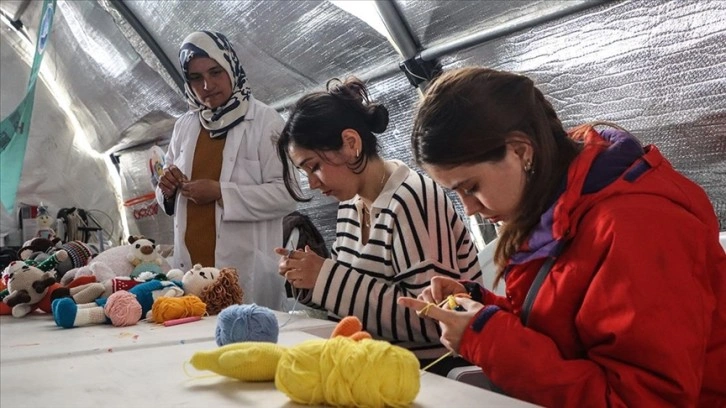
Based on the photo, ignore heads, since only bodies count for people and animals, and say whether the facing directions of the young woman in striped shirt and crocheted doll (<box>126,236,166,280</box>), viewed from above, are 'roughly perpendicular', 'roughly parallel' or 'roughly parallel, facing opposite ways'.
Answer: roughly perpendicular

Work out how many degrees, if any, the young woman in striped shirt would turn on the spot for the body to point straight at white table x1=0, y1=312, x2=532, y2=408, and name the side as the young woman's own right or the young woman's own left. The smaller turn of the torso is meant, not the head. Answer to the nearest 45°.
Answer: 0° — they already face it

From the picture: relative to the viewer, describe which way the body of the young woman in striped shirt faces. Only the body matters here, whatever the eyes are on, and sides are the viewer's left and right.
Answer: facing the viewer and to the left of the viewer

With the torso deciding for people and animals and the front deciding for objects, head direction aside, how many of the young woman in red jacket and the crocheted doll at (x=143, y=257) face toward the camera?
1

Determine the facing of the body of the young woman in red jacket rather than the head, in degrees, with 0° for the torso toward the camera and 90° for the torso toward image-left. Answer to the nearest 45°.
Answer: approximately 90°

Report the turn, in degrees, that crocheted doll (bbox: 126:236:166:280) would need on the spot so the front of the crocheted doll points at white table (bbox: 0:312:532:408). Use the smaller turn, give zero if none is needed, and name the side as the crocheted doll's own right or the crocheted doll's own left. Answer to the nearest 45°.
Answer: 0° — it already faces it

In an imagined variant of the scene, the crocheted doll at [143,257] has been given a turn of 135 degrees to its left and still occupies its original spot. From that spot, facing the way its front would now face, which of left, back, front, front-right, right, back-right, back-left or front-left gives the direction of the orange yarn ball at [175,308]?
back-right

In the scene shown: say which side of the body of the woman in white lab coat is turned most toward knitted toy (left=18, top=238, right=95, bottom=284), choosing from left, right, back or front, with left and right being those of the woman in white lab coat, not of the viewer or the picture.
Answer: right

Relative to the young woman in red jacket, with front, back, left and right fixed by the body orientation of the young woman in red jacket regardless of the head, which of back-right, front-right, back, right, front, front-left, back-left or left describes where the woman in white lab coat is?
front-right

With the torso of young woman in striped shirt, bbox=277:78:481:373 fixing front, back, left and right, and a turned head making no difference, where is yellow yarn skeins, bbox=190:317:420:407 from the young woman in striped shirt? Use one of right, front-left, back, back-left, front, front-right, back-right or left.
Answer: front-left

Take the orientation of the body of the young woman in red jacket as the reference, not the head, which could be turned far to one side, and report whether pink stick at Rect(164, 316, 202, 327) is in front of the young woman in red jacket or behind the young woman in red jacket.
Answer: in front
